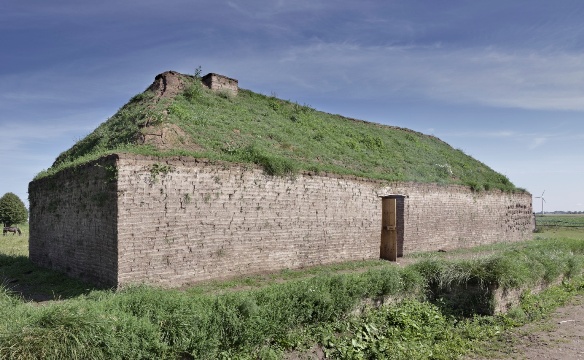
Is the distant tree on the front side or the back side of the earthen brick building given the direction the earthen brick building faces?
on the back side

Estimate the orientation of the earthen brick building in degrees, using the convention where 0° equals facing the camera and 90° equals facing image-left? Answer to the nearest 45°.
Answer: approximately 315°
